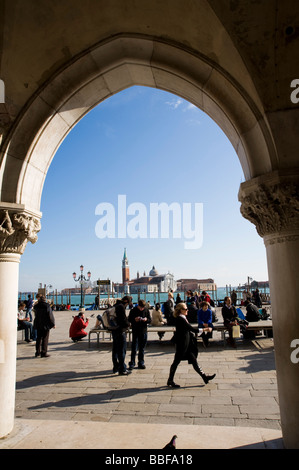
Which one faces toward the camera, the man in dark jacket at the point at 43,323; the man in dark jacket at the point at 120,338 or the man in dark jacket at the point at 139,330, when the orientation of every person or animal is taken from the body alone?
the man in dark jacket at the point at 139,330

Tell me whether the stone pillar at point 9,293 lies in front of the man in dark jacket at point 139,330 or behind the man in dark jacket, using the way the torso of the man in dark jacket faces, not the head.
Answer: in front

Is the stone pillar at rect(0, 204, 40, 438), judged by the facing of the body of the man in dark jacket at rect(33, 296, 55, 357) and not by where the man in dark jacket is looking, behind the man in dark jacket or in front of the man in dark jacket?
behind

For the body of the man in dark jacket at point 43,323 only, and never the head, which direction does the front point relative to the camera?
away from the camera

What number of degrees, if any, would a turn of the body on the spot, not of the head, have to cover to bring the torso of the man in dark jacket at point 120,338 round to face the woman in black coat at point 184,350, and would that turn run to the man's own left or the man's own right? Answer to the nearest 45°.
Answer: approximately 45° to the man's own right

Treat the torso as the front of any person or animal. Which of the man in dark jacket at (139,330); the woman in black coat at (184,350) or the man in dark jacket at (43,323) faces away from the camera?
the man in dark jacket at (43,323)

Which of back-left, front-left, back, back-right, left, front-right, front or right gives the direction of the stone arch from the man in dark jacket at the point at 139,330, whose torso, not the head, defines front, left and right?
front

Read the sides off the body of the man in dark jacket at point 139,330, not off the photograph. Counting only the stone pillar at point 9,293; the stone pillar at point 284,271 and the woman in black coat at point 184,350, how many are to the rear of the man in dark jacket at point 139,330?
0

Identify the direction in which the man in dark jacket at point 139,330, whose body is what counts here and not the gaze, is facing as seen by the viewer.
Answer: toward the camera

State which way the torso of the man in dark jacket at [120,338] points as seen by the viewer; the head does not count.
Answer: to the viewer's right

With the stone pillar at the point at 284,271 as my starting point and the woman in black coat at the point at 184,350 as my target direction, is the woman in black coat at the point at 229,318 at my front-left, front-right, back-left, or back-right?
front-right

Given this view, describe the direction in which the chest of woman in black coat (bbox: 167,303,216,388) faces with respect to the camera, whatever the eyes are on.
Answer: to the viewer's right

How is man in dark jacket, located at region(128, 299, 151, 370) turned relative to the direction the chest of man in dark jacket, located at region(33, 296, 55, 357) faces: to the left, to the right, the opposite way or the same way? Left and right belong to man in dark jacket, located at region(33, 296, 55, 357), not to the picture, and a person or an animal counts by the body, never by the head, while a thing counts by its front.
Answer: the opposite way

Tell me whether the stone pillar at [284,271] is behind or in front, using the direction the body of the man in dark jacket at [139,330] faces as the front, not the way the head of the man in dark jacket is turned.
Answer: in front

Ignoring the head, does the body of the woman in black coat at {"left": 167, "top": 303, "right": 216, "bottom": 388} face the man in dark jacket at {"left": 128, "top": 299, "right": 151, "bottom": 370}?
no
